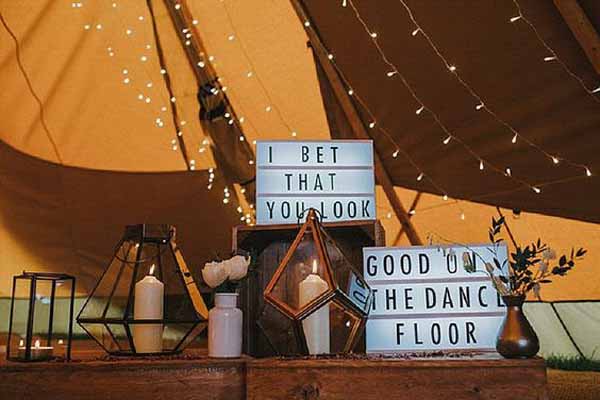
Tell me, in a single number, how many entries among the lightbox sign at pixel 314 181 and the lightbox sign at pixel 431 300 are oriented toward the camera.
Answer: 2

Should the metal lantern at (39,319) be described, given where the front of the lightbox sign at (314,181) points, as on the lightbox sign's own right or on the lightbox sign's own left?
on the lightbox sign's own right

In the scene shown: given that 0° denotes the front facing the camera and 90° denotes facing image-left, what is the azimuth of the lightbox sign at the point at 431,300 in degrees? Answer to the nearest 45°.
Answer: approximately 0°

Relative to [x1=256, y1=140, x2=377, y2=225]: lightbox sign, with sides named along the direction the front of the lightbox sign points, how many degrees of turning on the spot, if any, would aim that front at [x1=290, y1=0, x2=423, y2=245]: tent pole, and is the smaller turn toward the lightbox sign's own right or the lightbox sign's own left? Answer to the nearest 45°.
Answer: approximately 180°

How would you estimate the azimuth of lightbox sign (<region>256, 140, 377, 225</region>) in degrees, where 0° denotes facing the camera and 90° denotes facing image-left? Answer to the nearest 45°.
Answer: approximately 0°
